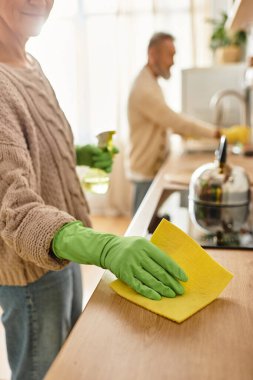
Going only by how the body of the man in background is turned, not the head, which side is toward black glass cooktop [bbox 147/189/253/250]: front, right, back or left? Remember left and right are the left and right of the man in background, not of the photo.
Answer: right

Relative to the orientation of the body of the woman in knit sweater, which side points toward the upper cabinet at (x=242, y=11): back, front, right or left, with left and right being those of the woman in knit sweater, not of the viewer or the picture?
left

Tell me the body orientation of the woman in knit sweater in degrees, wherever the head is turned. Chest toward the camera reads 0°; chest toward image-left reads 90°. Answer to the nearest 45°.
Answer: approximately 315°

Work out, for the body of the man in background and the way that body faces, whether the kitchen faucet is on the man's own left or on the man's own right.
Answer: on the man's own left

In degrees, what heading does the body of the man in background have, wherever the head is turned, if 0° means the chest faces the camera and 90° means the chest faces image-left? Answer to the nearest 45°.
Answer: approximately 270°

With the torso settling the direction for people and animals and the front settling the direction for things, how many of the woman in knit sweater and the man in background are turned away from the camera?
0

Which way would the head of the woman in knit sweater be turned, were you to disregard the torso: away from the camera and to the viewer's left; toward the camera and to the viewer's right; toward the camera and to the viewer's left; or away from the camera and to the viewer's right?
toward the camera and to the viewer's right

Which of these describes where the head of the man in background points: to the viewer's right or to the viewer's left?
to the viewer's right
